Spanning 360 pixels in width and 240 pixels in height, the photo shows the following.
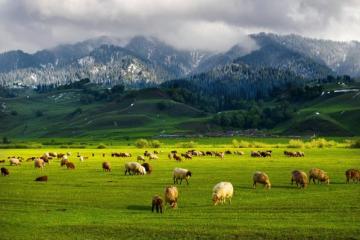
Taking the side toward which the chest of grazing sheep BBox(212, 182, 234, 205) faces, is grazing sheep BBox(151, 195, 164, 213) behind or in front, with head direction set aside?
in front

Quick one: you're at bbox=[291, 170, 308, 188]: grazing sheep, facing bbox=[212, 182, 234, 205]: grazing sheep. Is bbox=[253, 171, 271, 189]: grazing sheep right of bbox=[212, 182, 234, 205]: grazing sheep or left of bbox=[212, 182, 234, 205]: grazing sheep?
right

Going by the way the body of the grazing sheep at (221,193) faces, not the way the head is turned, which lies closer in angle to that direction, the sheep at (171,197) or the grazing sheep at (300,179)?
the sheep

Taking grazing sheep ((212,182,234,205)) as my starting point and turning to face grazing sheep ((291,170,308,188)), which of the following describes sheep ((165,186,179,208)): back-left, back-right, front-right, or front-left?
back-left

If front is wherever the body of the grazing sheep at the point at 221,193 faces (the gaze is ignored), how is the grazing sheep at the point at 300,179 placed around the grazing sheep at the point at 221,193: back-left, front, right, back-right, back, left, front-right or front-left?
back

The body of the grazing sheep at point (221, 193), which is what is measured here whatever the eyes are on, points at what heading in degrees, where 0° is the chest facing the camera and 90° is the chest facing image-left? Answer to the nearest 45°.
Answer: approximately 45°

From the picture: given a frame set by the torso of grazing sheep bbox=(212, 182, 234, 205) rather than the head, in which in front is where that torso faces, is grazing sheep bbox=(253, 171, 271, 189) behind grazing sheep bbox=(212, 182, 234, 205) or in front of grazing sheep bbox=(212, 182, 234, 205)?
behind

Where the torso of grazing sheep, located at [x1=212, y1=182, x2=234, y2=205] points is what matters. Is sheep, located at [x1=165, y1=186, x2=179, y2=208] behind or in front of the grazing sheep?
in front

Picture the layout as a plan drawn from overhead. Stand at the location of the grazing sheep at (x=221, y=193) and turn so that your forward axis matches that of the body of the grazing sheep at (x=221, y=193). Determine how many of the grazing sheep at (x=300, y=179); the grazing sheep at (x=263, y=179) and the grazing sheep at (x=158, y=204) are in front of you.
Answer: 1
